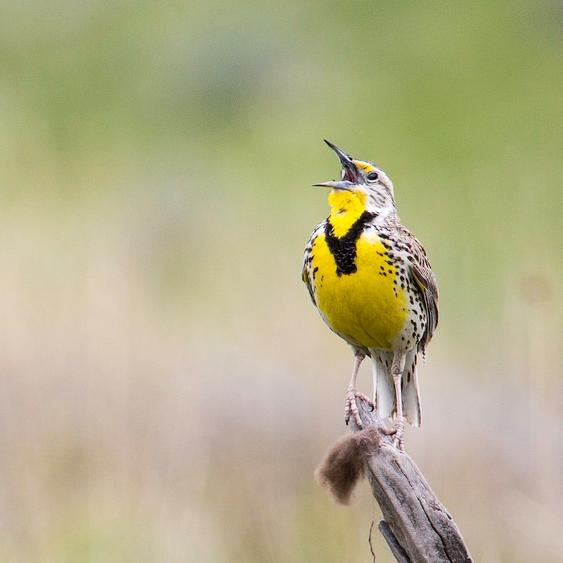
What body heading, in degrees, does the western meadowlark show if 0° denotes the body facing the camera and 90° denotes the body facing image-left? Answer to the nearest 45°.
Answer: approximately 45°
